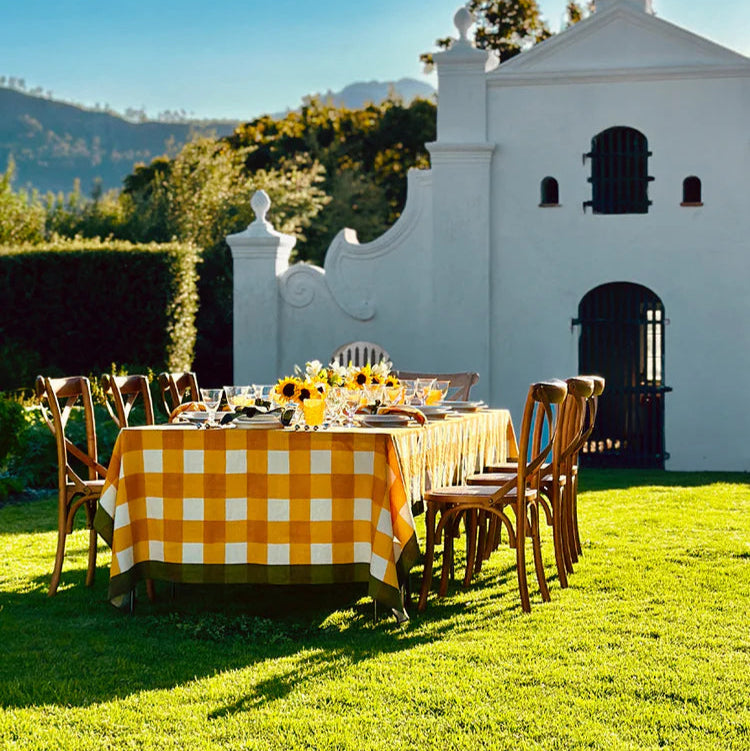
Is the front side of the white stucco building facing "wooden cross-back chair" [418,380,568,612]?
yes

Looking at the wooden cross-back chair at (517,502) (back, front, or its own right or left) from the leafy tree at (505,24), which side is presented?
right

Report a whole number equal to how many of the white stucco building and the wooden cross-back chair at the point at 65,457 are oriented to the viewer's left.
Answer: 0

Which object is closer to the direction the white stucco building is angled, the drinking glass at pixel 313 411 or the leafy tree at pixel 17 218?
the drinking glass

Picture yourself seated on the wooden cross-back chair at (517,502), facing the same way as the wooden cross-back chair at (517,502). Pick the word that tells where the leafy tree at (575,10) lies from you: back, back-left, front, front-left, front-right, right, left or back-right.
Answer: right

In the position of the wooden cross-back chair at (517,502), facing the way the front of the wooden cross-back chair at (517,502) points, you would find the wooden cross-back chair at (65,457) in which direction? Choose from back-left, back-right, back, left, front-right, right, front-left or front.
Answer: front

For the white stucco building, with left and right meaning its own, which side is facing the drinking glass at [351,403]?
front

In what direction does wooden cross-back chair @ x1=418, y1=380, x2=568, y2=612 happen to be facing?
to the viewer's left

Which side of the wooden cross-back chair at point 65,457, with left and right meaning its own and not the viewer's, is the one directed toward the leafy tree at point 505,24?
left

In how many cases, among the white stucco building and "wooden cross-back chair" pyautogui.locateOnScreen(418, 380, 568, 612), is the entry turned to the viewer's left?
1

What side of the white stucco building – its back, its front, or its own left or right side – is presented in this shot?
front

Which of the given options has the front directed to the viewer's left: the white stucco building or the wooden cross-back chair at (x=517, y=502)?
the wooden cross-back chair

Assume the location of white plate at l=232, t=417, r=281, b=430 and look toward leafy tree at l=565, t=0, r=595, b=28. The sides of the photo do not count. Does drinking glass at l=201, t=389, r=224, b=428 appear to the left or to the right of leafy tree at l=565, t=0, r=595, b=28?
left

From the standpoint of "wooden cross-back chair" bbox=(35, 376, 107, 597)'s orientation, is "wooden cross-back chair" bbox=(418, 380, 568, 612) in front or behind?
in front

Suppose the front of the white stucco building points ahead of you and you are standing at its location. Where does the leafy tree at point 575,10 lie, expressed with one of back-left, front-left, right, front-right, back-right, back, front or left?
back

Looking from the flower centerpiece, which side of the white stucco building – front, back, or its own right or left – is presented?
front

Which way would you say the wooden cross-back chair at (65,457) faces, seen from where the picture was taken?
facing the viewer and to the right of the viewer
